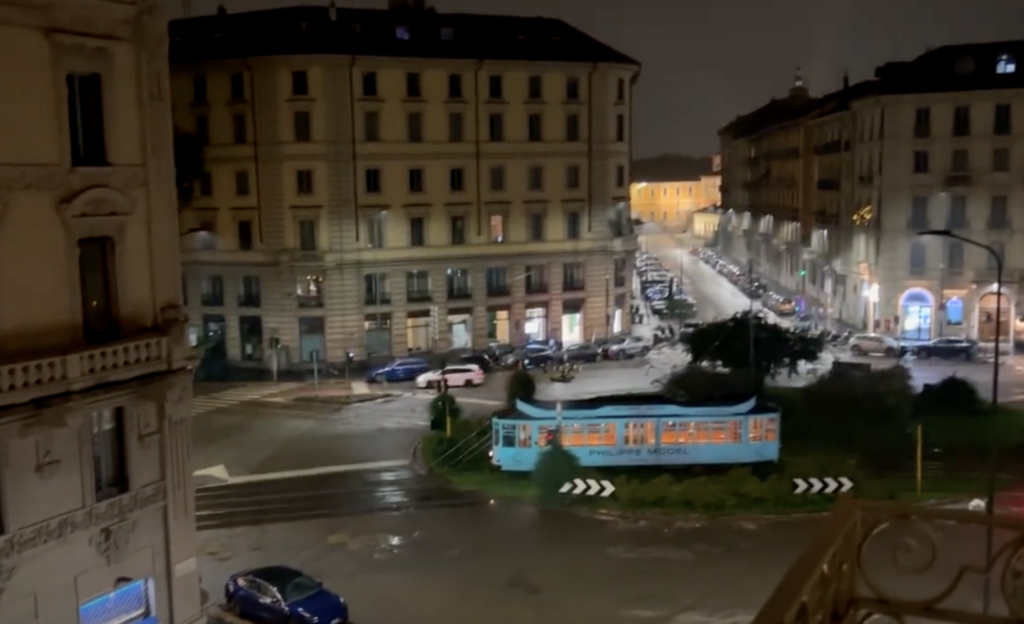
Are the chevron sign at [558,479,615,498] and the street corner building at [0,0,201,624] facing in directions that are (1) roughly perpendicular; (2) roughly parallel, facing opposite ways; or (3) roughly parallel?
roughly perpendicular

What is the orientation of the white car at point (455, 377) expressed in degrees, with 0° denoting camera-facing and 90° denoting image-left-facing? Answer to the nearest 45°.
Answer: approximately 90°

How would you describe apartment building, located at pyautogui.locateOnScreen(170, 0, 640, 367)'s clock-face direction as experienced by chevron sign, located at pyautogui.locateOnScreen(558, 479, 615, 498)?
The apartment building is roughly at 5 o'clock from the chevron sign.

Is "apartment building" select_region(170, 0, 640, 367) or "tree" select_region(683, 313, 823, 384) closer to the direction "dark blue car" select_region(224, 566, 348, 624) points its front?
the tree

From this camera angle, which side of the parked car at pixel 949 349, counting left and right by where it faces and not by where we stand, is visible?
left

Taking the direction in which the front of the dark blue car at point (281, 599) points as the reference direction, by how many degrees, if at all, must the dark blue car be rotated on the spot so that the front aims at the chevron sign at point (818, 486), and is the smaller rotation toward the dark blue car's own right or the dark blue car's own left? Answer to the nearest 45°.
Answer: approximately 45° to the dark blue car's own left

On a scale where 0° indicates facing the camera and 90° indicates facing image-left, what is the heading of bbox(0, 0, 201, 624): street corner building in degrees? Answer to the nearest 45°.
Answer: approximately 315°
